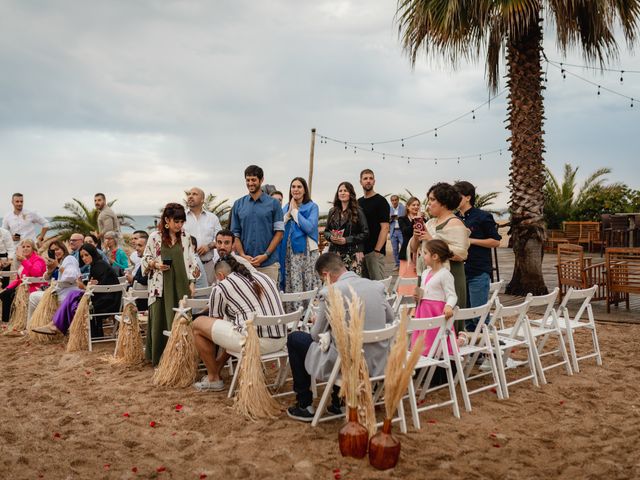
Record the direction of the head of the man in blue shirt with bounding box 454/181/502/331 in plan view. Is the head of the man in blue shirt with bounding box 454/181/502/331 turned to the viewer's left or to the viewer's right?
to the viewer's left

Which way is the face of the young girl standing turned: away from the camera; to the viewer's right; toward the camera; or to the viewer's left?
to the viewer's left

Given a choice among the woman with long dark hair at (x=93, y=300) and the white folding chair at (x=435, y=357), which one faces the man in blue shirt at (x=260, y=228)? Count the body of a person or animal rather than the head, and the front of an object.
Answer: the white folding chair

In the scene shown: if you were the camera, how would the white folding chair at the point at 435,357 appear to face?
facing away from the viewer and to the left of the viewer

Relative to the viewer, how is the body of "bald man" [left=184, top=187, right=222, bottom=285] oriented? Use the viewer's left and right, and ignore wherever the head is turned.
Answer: facing the viewer and to the left of the viewer

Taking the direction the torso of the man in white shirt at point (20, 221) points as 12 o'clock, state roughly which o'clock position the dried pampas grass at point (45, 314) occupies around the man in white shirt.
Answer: The dried pampas grass is roughly at 12 o'clock from the man in white shirt.

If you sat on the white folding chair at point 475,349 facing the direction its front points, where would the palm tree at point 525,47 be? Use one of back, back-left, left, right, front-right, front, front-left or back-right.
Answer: front-right
